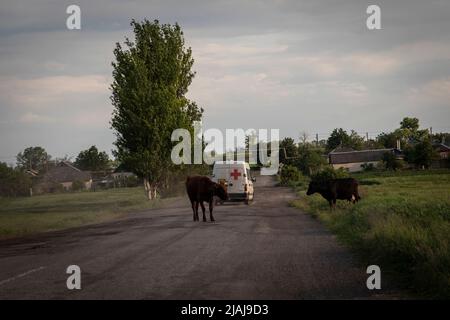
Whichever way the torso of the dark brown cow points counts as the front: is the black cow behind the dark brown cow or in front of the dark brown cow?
in front

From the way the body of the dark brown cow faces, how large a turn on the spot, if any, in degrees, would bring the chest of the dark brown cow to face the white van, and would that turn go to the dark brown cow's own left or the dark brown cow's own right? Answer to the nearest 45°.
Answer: approximately 90° to the dark brown cow's own left

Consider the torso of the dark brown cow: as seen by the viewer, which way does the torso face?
to the viewer's right

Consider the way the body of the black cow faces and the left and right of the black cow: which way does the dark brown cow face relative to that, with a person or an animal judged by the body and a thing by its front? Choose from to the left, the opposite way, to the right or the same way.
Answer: the opposite way

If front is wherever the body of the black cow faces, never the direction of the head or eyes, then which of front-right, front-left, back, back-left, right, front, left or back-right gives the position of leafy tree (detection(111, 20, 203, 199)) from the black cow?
front-right

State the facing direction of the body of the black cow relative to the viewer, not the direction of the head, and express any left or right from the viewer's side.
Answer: facing to the left of the viewer

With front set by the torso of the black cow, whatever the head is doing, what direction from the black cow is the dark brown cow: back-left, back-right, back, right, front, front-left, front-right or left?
front-left

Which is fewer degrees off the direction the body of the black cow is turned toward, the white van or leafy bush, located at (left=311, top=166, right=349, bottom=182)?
the white van

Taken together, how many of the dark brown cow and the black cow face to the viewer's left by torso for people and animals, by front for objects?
1

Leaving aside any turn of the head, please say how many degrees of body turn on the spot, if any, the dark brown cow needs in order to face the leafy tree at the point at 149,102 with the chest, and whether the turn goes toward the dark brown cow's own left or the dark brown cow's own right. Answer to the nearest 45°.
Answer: approximately 90° to the dark brown cow's own left

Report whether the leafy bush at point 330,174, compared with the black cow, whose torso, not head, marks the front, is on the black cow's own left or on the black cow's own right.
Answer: on the black cow's own right

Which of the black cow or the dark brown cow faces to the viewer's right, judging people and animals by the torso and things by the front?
the dark brown cow
